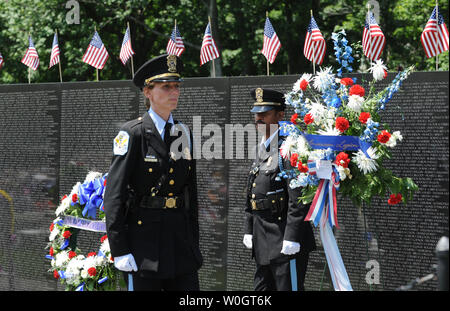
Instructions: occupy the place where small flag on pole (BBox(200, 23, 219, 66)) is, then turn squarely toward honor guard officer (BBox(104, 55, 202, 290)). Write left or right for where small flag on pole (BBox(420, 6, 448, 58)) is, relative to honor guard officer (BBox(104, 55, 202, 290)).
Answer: left

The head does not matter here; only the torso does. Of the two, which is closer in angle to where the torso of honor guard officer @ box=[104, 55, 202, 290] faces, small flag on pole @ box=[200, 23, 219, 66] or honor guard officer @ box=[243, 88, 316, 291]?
the honor guard officer

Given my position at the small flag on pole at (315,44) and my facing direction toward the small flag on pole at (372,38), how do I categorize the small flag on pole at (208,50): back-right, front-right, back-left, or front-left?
back-left

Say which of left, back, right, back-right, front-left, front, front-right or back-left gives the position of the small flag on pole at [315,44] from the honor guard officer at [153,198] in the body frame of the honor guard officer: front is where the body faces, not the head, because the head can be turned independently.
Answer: left

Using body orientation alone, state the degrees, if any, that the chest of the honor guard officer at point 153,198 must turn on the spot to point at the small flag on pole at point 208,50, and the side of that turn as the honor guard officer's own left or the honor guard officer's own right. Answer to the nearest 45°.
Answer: approximately 135° to the honor guard officer's own left

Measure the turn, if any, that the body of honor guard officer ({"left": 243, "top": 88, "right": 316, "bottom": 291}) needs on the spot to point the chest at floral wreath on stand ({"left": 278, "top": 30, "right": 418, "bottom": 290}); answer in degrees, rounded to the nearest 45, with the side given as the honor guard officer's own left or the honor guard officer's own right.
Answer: approximately 90° to the honor guard officer's own left

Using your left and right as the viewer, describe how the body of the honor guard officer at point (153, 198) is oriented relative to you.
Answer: facing the viewer and to the right of the viewer

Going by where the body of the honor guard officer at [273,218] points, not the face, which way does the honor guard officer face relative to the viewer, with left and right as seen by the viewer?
facing the viewer and to the left of the viewer

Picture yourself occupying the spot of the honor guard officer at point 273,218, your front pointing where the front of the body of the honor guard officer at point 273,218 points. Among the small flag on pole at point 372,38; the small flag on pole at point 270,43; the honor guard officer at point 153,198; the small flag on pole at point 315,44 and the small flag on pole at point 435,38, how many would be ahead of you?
1

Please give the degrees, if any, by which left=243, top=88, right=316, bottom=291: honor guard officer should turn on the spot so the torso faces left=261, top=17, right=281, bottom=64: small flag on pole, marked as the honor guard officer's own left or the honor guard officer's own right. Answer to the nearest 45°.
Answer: approximately 135° to the honor guard officer's own right

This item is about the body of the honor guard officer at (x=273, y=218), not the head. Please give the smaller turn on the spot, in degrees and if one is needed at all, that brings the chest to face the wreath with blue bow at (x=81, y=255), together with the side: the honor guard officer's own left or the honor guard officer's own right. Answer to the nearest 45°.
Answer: approximately 90° to the honor guard officer's own right

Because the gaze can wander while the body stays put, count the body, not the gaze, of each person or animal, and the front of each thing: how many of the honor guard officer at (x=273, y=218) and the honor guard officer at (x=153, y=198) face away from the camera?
0
